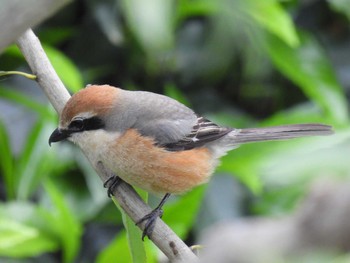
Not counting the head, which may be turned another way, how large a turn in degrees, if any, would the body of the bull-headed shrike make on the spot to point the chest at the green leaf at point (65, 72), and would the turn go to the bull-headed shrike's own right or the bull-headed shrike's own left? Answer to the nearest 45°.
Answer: approximately 90° to the bull-headed shrike's own right

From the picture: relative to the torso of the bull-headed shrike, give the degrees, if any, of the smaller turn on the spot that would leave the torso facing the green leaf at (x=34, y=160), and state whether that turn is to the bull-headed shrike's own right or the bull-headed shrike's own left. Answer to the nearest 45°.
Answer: approximately 45° to the bull-headed shrike's own right

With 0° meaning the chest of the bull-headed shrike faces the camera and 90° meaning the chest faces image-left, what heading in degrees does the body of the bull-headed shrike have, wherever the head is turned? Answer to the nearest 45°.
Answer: approximately 90°
